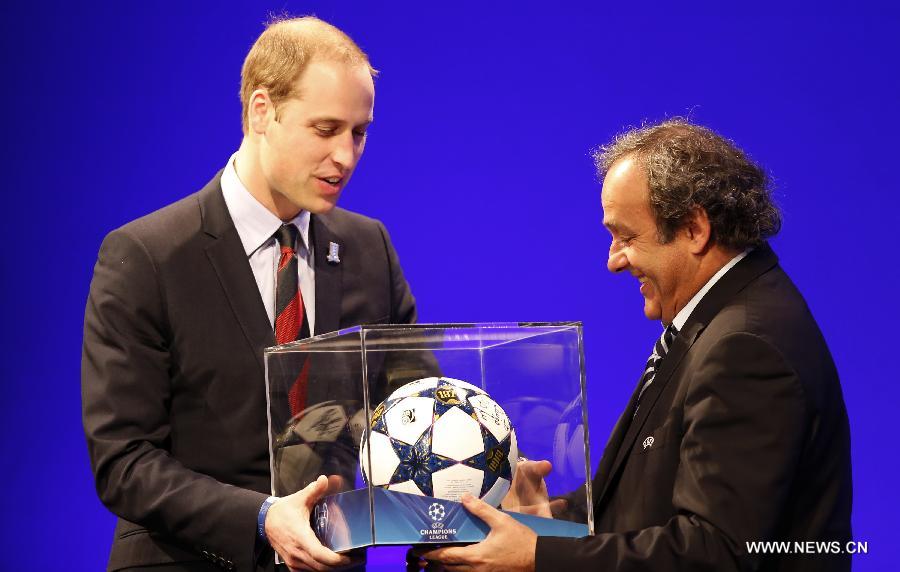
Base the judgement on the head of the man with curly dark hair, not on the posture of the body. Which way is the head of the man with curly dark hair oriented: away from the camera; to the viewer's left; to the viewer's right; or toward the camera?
to the viewer's left

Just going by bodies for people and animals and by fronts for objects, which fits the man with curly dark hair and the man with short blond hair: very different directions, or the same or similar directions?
very different directions

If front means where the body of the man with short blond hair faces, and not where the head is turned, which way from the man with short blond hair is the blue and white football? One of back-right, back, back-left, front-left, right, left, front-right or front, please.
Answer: front

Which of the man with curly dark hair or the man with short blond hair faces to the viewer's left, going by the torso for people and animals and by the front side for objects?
the man with curly dark hair

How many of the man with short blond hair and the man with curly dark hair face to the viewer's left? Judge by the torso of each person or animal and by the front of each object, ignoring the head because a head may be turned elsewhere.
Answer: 1

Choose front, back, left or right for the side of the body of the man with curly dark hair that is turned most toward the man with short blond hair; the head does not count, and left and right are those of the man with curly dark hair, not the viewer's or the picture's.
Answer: front

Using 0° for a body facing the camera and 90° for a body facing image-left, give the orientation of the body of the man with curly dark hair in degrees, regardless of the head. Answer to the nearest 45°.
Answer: approximately 90°

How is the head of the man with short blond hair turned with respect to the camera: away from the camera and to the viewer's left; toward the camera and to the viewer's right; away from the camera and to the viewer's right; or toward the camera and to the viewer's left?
toward the camera and to the viewer's right

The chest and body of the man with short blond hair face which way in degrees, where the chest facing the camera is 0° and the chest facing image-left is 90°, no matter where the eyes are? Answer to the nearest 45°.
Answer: approximately 315°
